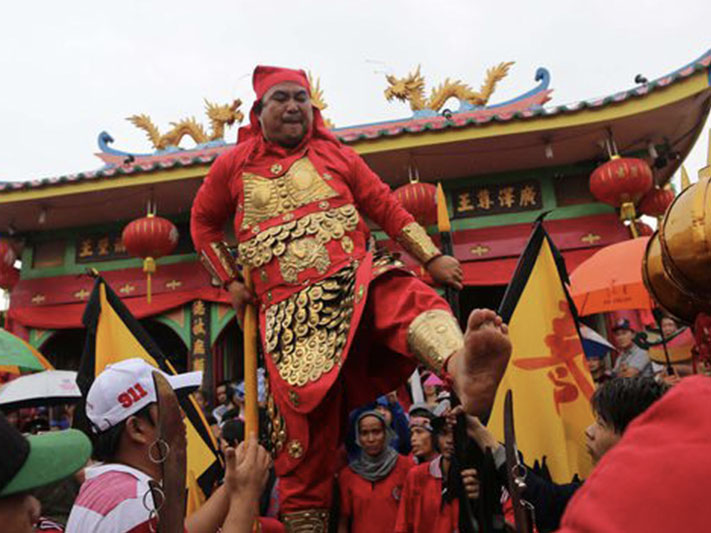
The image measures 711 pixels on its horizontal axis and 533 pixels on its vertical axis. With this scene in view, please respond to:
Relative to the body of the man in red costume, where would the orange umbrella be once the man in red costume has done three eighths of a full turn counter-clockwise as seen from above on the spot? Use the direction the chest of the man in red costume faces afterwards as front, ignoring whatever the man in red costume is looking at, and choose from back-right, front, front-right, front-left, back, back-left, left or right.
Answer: front

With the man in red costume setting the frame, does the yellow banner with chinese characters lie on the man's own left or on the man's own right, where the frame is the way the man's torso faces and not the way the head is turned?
on the man's own left

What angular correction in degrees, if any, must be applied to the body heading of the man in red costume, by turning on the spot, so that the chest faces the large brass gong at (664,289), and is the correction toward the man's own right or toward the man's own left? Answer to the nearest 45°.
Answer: approximately 45° to the man's own left

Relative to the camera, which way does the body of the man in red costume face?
toward the camera

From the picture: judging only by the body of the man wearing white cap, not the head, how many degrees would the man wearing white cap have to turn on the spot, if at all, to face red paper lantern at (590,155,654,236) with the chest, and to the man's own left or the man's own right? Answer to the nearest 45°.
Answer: approximately 45° to the man's own left

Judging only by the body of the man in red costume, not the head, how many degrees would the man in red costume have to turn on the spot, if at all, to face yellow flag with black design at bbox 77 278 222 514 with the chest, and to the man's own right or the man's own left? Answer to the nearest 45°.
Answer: approximately 135° to the man's own right

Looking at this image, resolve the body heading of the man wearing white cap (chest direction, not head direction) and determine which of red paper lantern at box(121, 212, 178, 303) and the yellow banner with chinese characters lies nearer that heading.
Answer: the yellow banner with chinese characters

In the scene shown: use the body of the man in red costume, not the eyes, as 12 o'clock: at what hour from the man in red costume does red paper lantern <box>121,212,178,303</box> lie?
The red paper lantern is roughly at 5 o'clock from the man in red costume.

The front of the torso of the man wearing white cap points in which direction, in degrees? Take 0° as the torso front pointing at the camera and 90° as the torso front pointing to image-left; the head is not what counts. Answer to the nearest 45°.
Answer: approximately 270°

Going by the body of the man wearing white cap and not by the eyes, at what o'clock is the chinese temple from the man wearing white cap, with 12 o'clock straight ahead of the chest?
The chinese temple is roughly at 10 o'clock from the man wearing white cap.

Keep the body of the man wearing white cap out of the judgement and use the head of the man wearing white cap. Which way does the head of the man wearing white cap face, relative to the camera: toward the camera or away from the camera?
away from the camera

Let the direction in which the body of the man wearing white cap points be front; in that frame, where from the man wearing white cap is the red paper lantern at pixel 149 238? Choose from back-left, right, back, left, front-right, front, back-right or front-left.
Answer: left

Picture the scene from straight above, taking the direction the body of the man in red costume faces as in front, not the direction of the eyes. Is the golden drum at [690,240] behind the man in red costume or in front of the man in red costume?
in front

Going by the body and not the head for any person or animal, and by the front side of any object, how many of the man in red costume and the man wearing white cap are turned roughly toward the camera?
1

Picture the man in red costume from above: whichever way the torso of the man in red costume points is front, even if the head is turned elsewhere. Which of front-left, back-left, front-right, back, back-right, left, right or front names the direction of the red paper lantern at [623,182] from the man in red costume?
back-left
